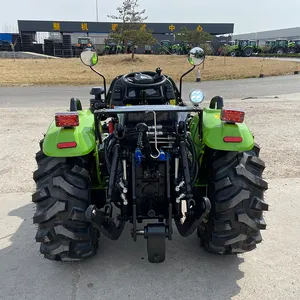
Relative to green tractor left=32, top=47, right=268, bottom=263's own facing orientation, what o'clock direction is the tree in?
The tree is roughly at 12 o'clock from the green tractor.

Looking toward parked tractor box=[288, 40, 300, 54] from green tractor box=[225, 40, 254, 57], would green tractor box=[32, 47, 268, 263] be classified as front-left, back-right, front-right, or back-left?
back-right

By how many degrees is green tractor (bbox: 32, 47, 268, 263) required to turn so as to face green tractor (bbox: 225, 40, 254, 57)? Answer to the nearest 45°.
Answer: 0° — it already faces it

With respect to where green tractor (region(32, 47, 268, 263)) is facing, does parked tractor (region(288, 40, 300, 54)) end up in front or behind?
in front

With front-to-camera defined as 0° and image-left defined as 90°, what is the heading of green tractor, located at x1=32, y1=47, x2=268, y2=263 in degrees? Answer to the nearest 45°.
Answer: approximately 180°
